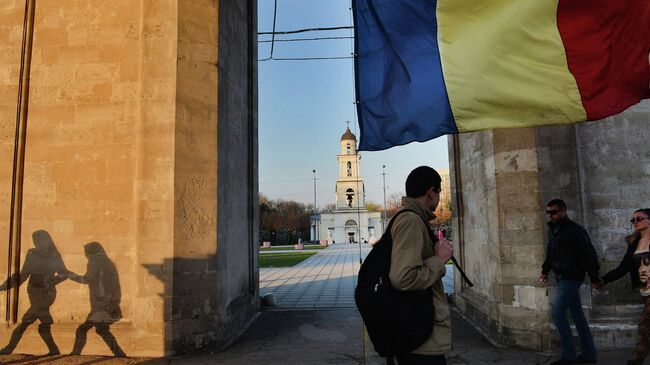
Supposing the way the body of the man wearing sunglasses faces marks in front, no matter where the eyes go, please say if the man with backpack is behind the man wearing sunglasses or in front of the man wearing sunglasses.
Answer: in front

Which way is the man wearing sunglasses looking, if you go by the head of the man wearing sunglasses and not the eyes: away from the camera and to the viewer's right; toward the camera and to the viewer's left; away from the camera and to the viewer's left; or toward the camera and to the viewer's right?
toward the camera and to the viewer's left

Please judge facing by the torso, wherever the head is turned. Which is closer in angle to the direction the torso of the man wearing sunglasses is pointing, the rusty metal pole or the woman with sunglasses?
the rusty metal pole

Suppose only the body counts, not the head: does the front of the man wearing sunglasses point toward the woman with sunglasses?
no

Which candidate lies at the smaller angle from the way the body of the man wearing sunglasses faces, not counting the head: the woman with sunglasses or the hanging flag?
the hanging flag

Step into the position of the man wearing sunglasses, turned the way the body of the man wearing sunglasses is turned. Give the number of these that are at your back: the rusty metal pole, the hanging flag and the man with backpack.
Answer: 0

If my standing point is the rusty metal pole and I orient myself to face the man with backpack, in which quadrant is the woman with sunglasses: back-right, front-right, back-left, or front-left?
front-left

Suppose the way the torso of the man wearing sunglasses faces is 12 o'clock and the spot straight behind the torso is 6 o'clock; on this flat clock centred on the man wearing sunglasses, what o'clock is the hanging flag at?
The hanging flag is roughly at 11 o'clock from the man wearing sunglasses.

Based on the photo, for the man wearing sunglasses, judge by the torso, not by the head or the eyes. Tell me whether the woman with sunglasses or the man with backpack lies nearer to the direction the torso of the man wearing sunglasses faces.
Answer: the man with backpack

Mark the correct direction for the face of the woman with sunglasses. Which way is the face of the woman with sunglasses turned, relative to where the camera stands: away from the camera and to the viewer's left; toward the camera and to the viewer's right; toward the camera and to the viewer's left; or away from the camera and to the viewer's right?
toward the camera and to the viewer's left

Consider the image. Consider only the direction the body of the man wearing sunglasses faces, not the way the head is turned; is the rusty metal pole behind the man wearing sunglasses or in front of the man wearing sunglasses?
in front
